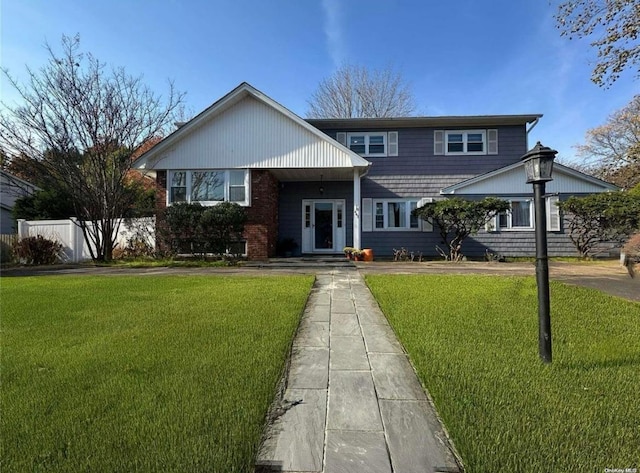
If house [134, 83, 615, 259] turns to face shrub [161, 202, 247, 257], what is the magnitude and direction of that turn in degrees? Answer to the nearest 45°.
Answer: approximately 45° to its right

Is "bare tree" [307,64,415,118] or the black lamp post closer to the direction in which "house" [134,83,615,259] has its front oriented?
the black lamp post

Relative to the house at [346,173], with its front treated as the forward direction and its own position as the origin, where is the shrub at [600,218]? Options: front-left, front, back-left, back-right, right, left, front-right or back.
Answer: left

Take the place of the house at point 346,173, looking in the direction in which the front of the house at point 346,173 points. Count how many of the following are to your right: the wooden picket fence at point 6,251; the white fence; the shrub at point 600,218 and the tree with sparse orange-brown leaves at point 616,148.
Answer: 2

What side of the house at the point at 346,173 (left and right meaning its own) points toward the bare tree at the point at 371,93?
back

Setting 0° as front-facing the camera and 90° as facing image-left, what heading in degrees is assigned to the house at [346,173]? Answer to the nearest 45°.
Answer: approximately 0°

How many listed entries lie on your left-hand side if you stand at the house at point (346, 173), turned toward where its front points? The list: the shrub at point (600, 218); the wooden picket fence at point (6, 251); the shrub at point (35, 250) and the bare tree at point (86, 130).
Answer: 1

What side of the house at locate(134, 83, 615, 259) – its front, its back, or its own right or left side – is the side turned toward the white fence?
right

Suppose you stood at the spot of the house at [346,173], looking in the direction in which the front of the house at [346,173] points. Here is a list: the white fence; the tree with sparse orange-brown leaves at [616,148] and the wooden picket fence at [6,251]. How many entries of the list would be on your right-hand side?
2

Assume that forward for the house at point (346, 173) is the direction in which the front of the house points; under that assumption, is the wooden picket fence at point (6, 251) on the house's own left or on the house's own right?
on the house's own right

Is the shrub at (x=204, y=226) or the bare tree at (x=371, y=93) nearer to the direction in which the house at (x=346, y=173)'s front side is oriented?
the shrub

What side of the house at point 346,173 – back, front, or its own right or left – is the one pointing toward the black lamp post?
front

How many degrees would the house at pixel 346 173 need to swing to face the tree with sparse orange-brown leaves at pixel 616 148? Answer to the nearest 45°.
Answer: approximately 135° to its left
